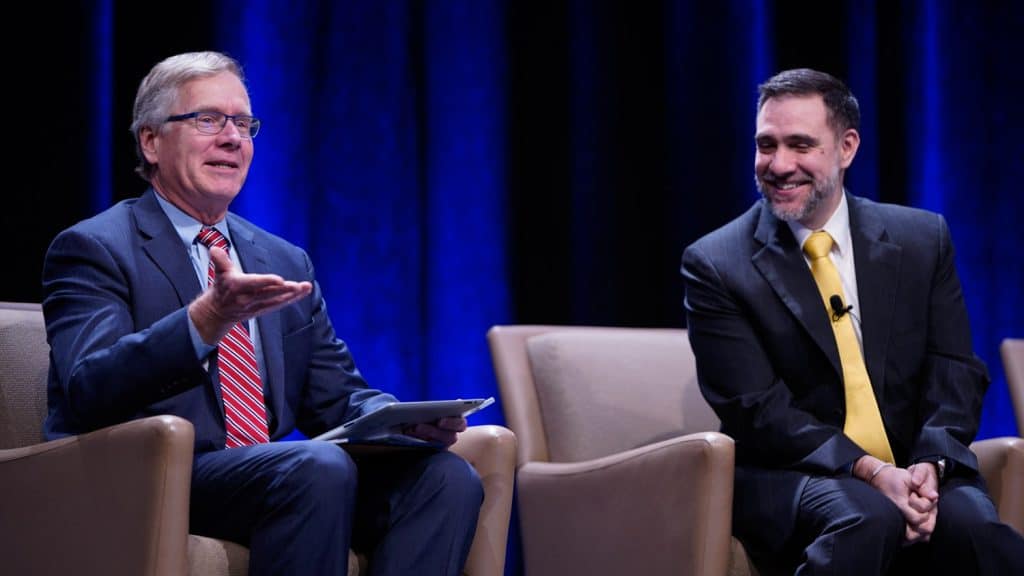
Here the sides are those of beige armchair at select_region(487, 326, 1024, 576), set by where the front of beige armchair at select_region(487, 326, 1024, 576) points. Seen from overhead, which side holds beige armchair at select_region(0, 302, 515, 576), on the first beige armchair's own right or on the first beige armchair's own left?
on the first beige armchair's own right

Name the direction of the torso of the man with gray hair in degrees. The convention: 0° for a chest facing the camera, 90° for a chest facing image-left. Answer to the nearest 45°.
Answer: approximately 315°

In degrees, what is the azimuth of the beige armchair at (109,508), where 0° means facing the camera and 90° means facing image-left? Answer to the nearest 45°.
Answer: approximately 315°

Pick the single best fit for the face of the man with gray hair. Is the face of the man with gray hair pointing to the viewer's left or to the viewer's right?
to the viewer's right

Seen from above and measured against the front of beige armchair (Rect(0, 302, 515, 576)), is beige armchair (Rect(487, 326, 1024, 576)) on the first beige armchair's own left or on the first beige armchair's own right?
on the first beige armchair's own left

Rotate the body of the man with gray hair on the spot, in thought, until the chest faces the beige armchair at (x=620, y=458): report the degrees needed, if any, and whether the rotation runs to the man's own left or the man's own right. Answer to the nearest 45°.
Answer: approximately 90° to the man's own left
